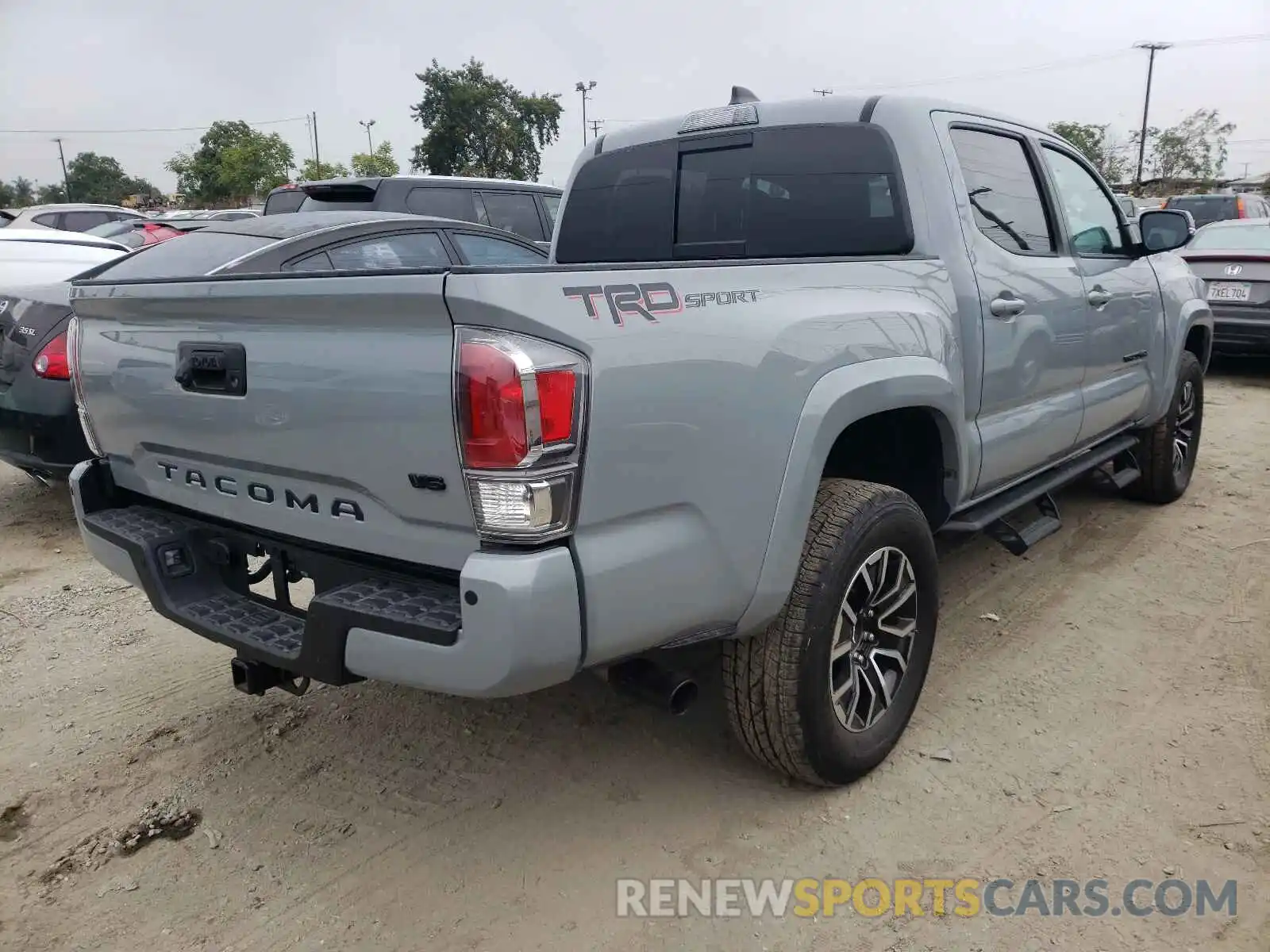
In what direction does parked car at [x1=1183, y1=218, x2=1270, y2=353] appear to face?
away from the camera

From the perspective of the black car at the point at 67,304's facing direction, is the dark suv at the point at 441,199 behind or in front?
in front

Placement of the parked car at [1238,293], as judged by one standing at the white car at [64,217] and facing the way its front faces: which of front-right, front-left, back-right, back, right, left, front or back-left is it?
right

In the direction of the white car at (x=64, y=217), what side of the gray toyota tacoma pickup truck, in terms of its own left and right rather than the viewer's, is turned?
left

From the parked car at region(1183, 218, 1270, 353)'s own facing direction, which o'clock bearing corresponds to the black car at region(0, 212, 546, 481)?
The black car is roughly at 7 o'clock from the parked car.

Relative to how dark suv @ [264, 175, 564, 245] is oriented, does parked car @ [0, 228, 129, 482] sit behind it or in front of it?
behind

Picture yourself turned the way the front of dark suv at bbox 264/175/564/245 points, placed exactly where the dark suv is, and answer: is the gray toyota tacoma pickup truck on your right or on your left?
on your right

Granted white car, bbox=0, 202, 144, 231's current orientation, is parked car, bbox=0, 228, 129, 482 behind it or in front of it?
behind

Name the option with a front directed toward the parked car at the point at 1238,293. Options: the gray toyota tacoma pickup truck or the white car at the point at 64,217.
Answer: the gray toyota tacoma pickup truck

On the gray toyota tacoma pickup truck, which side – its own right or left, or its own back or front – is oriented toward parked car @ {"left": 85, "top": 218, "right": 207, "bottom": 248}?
left

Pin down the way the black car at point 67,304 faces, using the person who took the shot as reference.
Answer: facing away from the viewer and to the right of the viewer
